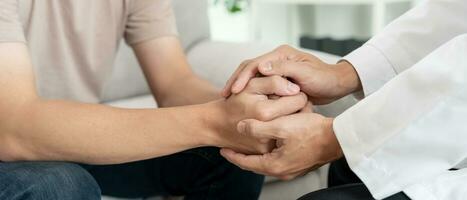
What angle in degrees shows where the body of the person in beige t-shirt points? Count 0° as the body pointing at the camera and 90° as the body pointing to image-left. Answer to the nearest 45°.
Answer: approximately 315°

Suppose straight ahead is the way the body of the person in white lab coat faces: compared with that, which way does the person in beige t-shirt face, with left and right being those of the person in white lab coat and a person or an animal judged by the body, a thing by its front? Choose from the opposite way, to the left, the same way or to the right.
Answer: the opposite way

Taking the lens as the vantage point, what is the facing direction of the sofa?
facing the viewer and to the right of the viewer

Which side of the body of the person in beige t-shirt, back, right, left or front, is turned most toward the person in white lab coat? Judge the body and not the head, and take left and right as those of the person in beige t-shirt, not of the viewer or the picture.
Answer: front

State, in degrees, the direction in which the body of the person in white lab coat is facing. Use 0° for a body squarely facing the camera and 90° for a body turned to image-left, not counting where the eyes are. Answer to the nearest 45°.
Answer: approximately 90°
